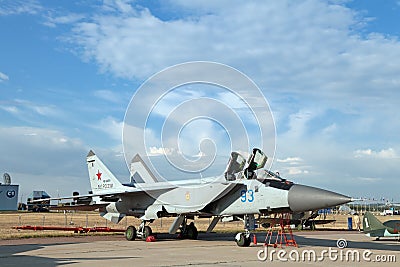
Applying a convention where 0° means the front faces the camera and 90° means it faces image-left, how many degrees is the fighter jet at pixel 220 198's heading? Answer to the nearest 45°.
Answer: approximately 315°

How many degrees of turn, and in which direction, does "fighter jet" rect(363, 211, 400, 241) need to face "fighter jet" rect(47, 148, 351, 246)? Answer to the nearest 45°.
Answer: approximately 135° to its right

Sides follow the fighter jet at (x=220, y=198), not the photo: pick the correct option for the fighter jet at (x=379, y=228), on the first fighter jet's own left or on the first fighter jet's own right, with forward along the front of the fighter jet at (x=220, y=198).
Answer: on the first fighter jet's own left

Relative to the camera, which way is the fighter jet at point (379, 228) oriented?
to the viewer's right

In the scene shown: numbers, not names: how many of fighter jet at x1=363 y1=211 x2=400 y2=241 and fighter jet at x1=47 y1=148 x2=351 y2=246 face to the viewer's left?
0
